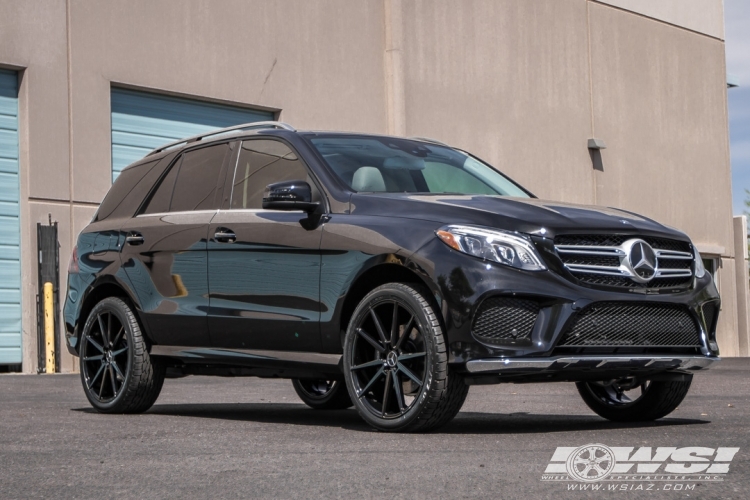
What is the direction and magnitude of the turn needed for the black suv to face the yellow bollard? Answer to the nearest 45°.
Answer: approximately 180°

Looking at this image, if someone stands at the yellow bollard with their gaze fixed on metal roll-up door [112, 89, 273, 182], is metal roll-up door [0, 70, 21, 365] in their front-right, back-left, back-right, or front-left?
back-left

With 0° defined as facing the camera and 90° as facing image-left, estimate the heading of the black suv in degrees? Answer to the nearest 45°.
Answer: approximately 315°

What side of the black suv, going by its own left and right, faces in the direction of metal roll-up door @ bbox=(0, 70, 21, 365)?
back
